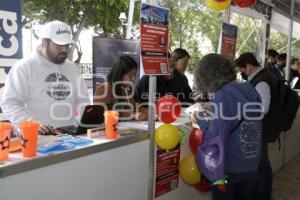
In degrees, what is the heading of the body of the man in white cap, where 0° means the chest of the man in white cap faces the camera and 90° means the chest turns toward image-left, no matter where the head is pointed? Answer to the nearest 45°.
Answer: approximately 315°

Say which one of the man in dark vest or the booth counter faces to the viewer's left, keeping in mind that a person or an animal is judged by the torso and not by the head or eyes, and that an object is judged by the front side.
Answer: the man in dark vest

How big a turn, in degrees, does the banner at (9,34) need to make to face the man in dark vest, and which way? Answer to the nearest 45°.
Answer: approximately 90° to its left

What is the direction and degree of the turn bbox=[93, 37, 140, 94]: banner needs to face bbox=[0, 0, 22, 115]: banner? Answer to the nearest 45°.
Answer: approximately 45° to its right

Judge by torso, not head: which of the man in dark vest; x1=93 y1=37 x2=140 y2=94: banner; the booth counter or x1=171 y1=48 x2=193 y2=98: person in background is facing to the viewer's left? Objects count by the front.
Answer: the man in dark vest

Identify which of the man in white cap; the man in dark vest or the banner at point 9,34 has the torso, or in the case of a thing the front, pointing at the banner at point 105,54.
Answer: the man in dark vest

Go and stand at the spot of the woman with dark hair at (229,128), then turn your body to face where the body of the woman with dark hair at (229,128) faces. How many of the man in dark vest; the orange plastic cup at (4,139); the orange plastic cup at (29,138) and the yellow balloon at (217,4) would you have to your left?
2

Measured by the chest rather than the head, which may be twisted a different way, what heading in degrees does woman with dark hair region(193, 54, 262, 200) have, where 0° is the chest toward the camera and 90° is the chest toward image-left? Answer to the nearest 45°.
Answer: approximately 135°

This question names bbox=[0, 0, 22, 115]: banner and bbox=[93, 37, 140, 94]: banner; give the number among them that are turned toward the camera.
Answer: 2
